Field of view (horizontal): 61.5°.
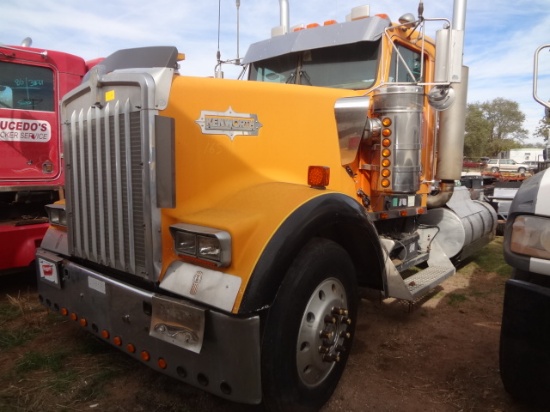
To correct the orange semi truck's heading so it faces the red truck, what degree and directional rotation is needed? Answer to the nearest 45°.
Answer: approximately 90° to its right

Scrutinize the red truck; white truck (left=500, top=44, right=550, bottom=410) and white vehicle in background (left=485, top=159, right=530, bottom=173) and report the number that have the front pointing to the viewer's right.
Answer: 1

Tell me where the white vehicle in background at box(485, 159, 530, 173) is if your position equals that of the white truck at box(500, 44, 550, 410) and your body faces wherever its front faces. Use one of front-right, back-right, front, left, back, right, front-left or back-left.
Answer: back-right

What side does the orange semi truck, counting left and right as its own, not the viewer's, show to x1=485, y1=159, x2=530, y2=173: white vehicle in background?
back

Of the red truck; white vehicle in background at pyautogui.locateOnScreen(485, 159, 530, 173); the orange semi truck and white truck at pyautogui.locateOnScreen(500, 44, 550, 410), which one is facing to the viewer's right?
white vehicle in background at pyautogui.locateOnScreen(485, 159, 530, 173)

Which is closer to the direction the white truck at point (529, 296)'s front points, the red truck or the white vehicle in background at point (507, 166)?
the red truck

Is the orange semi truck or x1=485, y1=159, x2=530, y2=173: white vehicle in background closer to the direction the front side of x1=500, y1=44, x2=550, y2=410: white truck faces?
the orange semi truck

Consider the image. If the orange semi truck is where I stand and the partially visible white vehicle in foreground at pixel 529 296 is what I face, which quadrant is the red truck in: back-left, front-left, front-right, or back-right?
back-right

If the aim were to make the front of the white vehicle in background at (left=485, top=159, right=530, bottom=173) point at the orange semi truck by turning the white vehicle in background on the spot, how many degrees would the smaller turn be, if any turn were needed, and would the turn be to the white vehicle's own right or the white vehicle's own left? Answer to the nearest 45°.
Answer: approximately 90° to the white vehicle's own right

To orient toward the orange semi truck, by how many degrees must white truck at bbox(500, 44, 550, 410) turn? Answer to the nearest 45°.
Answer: approximately 45° to its right

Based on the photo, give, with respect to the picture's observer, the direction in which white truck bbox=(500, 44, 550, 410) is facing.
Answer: facing the viewer and to the left of the viewer
